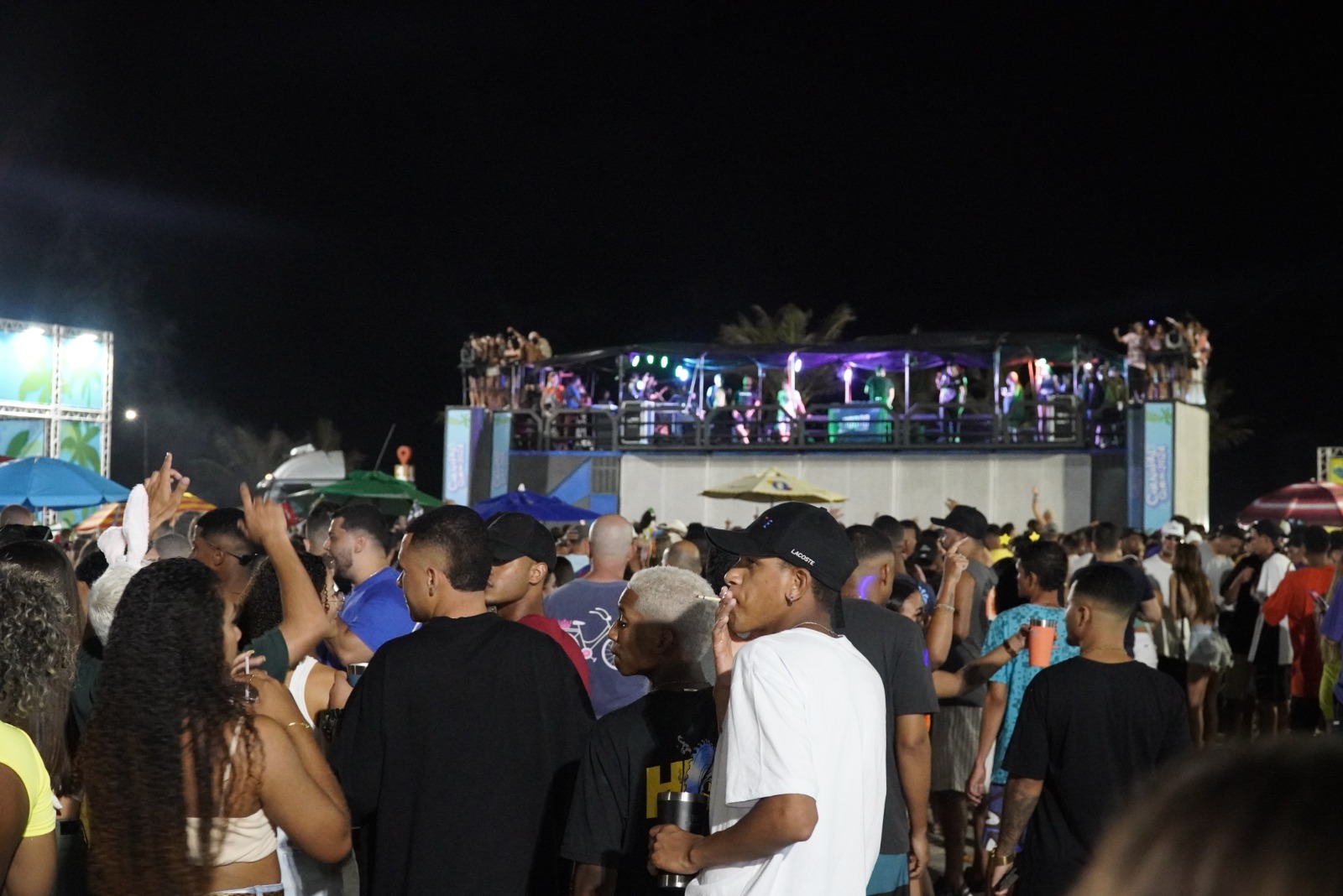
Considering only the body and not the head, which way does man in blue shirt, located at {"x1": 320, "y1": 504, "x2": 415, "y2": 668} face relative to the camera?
to the viewer's left

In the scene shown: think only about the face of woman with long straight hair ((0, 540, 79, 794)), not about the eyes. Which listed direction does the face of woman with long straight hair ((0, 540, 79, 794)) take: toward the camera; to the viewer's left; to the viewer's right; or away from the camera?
away from the camera

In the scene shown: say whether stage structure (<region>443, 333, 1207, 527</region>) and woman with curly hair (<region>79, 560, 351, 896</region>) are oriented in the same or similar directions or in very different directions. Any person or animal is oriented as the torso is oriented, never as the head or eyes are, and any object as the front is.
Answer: very different directions

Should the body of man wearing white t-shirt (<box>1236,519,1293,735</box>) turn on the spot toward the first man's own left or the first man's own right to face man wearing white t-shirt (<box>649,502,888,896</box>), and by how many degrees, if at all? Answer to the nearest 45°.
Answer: approximately 90° to the first man's own left

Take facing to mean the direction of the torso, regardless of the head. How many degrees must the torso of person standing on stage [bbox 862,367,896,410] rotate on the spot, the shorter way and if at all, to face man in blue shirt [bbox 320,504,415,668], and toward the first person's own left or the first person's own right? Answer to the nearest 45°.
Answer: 0° — they already face them

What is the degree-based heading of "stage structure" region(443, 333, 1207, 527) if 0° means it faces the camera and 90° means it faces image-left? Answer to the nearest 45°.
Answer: approximately 0°

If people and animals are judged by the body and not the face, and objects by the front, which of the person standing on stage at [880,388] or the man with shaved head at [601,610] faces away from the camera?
the man with shaved head

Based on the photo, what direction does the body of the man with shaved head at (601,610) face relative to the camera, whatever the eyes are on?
away from the camera

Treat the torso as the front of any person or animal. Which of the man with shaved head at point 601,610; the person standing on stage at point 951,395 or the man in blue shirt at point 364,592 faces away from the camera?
the man with shaved head

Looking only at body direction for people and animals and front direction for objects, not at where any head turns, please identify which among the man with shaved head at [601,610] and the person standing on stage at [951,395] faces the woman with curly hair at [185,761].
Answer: the person standing on stage

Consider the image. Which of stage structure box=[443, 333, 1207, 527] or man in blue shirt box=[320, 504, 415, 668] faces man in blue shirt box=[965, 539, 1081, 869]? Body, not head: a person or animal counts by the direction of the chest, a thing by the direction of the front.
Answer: the stage structure
